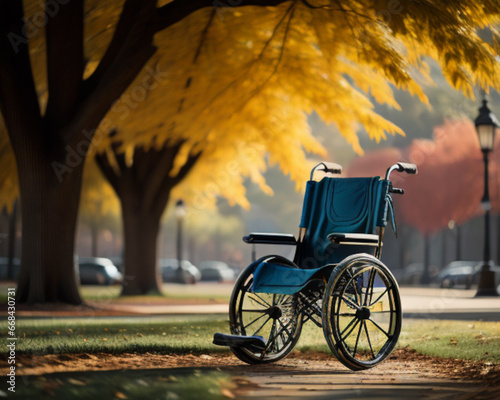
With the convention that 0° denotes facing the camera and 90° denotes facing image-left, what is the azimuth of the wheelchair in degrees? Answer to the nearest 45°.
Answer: approximately 45°

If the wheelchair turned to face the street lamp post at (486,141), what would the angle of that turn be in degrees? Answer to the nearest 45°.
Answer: approximately 135° to its right

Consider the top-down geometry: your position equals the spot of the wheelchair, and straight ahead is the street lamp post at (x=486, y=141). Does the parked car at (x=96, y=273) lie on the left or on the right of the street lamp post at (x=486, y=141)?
left

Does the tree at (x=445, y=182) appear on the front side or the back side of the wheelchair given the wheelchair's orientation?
on the back side

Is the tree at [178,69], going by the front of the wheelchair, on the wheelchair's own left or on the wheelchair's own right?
on the wheelchair's own right

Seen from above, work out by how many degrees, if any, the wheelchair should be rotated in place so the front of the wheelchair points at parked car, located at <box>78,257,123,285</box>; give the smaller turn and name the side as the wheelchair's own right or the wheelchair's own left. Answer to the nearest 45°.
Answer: approximately 135° to the wheelchair's own right
